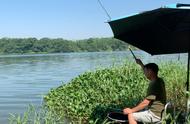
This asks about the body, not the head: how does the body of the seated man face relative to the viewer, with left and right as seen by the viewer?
facing to the left of the viewer
